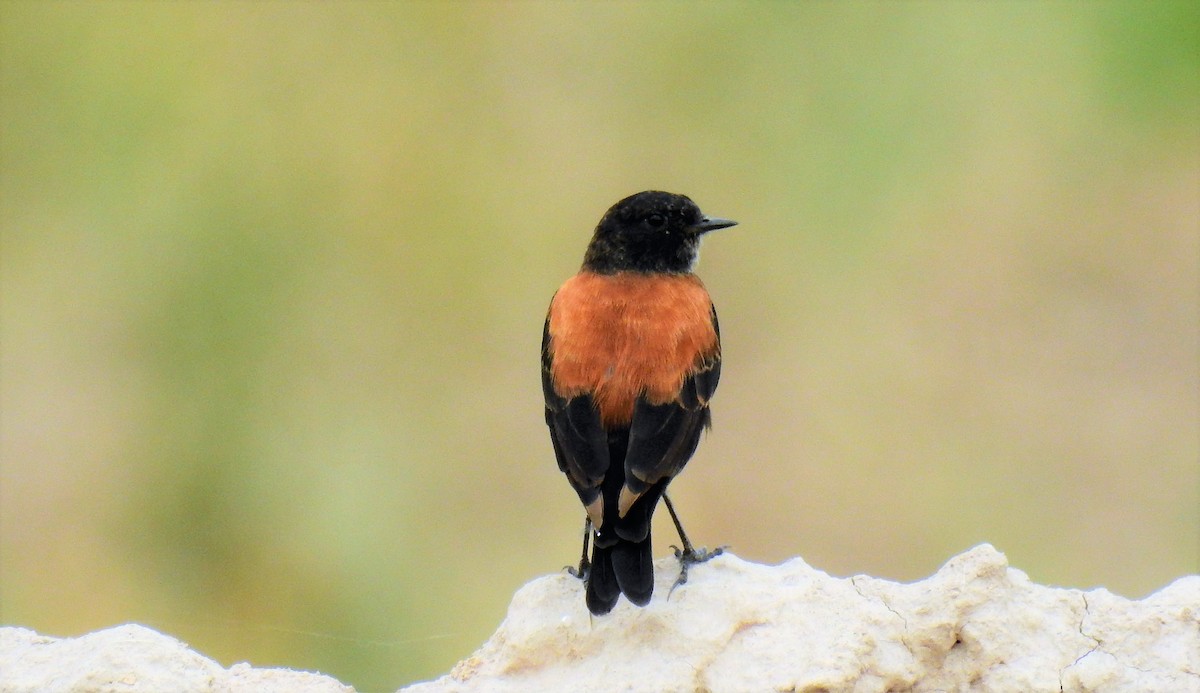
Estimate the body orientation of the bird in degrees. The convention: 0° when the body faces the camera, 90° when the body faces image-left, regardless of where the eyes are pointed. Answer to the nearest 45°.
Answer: approximately 180°

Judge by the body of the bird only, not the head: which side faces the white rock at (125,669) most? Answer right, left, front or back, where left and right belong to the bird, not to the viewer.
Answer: left
